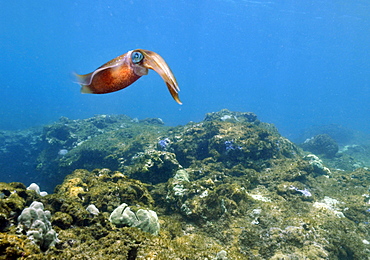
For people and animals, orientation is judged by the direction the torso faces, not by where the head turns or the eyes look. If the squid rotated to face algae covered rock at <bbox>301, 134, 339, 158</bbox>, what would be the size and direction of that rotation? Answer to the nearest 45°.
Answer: approximately 45° to its left

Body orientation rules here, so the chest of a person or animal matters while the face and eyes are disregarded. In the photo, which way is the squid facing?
to the viewer's right
